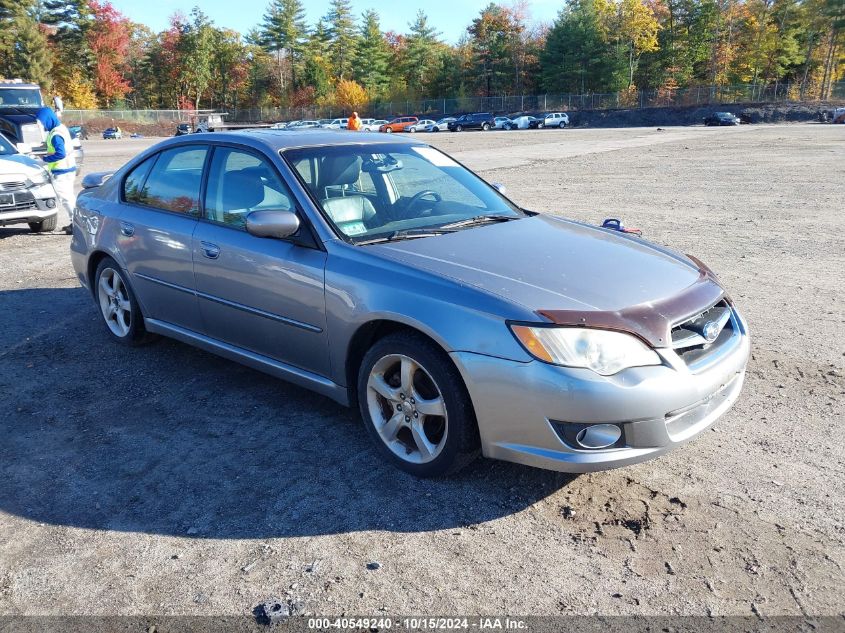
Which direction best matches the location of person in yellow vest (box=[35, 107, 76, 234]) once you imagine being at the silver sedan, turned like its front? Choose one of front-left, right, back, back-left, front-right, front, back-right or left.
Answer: back

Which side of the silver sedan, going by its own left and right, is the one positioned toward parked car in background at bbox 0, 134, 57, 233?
back

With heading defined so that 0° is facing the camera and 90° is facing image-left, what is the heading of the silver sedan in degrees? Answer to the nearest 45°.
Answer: approximately 315°
